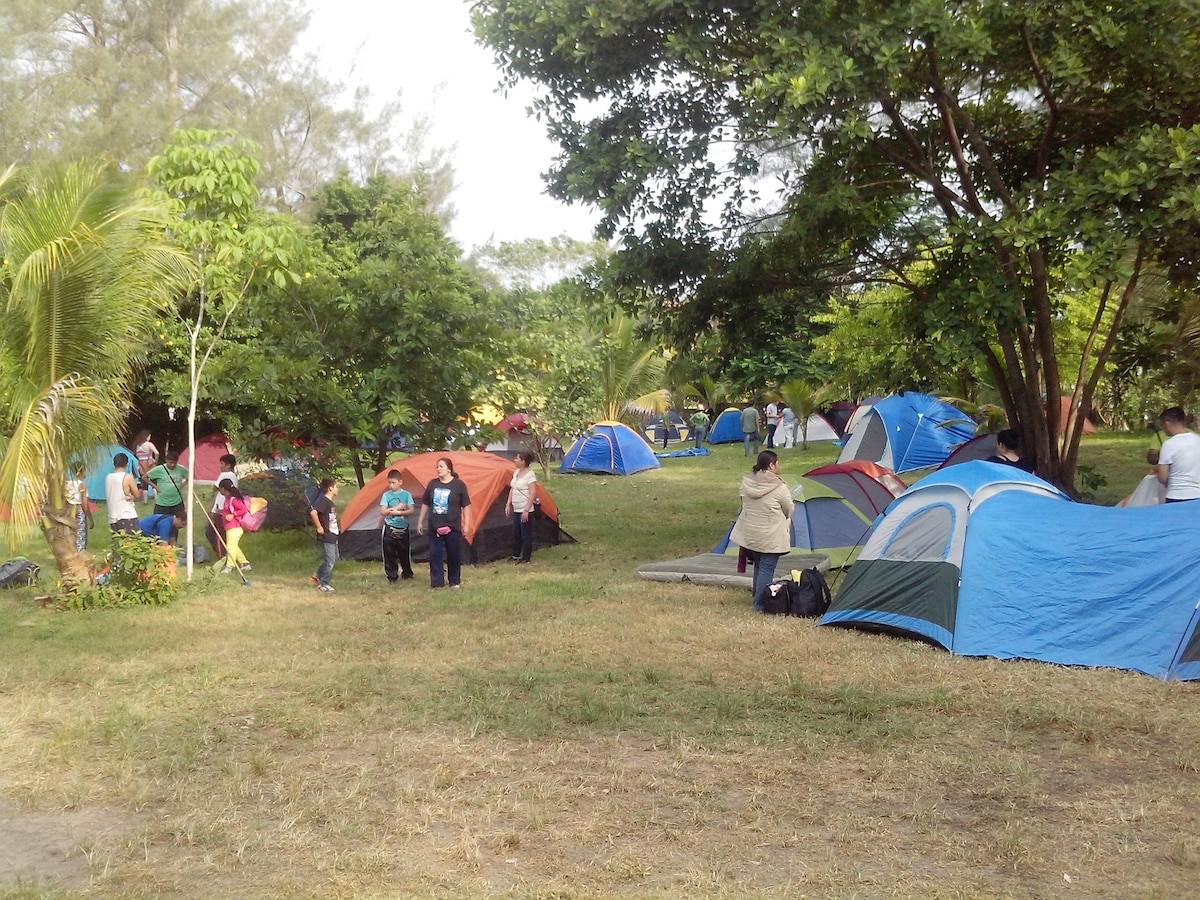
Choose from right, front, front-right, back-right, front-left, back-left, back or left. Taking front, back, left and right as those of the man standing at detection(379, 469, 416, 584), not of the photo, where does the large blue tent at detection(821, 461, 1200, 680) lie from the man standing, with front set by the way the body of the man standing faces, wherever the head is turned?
front-left

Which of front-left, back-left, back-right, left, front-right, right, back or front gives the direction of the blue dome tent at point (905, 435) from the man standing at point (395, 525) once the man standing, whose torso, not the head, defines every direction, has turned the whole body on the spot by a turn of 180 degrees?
front-right

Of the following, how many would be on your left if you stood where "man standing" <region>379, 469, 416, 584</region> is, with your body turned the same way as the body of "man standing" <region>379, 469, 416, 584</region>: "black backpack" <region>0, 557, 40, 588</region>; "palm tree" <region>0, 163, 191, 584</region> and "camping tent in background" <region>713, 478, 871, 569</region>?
1

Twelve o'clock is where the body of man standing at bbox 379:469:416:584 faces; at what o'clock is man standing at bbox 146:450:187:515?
man standing at bbox 146:450:187:515 is roughly at 4 o'clock from man standing at bbox 379:469:416:584.

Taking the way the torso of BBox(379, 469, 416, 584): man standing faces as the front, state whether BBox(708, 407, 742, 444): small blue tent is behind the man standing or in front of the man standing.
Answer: behind

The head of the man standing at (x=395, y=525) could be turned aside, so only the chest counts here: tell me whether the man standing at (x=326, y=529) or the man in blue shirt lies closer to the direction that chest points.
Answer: the man standing

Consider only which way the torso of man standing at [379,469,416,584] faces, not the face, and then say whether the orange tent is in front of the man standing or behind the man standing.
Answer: behind

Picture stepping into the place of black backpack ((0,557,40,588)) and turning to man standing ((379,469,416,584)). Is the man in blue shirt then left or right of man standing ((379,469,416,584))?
left

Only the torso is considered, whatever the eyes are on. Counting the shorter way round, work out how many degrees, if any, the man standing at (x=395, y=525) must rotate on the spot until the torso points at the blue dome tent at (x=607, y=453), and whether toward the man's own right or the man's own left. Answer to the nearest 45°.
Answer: approximately 180°

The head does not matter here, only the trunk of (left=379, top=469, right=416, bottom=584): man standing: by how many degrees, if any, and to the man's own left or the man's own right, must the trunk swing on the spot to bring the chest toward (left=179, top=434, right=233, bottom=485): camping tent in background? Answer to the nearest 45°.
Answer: approximately 180°

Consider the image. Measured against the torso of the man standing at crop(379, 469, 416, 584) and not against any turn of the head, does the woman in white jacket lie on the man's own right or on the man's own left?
on the man's own left
